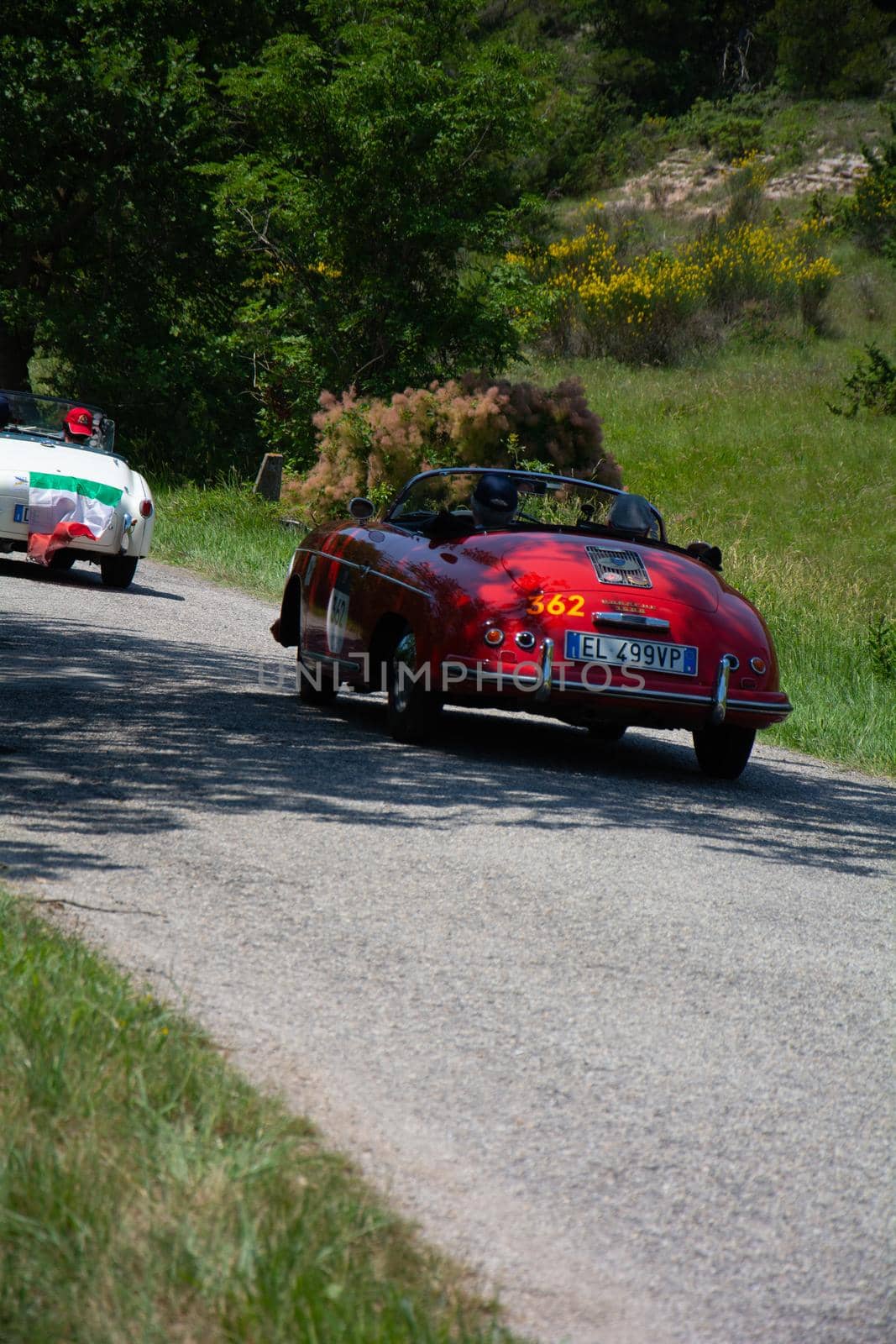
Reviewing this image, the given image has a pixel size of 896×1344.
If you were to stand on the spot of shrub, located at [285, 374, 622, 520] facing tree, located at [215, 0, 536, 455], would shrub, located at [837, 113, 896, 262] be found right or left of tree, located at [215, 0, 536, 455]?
right

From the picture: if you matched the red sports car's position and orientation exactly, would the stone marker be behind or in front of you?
in front

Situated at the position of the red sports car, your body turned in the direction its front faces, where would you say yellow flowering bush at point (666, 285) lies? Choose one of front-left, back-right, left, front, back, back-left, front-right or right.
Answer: front-right

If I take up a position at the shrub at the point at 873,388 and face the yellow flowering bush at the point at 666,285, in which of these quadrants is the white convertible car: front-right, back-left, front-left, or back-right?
back-left

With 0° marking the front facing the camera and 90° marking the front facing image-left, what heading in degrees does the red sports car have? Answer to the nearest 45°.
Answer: approximately 135°

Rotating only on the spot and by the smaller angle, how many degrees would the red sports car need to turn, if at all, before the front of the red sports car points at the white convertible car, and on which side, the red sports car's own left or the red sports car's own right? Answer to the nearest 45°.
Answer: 0° — it already faces it

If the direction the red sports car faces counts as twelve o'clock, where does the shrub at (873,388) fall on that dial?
The shrub is roughly at 2 o'clock from the red sports car.

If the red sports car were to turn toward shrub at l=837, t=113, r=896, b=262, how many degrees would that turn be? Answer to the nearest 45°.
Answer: approximately 45° to its right

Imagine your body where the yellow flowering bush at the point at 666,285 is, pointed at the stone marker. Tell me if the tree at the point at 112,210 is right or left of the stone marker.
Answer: right
